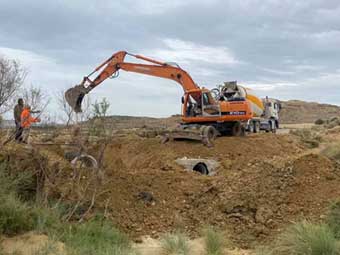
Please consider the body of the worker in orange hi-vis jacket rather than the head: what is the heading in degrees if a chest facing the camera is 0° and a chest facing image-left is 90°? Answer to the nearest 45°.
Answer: approximately 270°

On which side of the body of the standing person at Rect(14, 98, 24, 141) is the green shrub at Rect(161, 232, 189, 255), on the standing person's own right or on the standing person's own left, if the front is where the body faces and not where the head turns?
on the standing person's own right

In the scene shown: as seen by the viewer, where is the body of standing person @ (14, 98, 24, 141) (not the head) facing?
to the viewer's right

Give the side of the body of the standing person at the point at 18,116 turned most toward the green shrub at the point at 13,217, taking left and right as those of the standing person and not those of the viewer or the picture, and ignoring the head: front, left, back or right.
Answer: right
